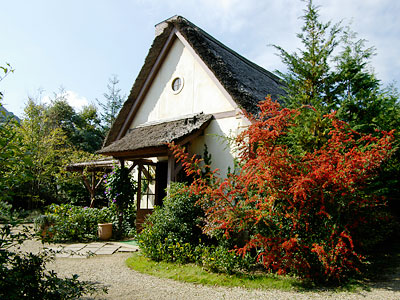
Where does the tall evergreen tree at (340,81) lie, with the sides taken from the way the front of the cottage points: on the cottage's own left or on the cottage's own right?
on the cottage's own left

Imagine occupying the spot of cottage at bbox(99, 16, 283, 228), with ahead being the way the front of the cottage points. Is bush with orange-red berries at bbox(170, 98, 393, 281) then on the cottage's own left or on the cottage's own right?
on the cottage's own left

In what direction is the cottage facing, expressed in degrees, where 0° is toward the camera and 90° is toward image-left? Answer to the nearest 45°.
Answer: approximately 45°

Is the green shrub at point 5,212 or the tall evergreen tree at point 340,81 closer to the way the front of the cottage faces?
the green shrub

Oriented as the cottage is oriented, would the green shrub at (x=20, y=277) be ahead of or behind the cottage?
ahead
